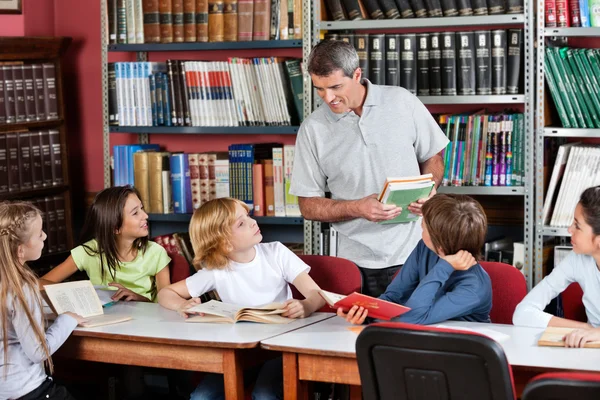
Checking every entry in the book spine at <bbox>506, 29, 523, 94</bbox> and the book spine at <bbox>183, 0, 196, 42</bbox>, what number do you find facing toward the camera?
2

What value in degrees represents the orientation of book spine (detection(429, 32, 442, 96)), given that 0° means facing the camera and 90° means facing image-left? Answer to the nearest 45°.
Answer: approximately 0°

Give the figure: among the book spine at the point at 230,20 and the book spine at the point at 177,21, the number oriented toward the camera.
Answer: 2

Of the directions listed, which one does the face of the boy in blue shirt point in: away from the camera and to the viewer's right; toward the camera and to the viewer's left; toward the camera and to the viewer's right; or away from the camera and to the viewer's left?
away from the camera and to the viewer's left
